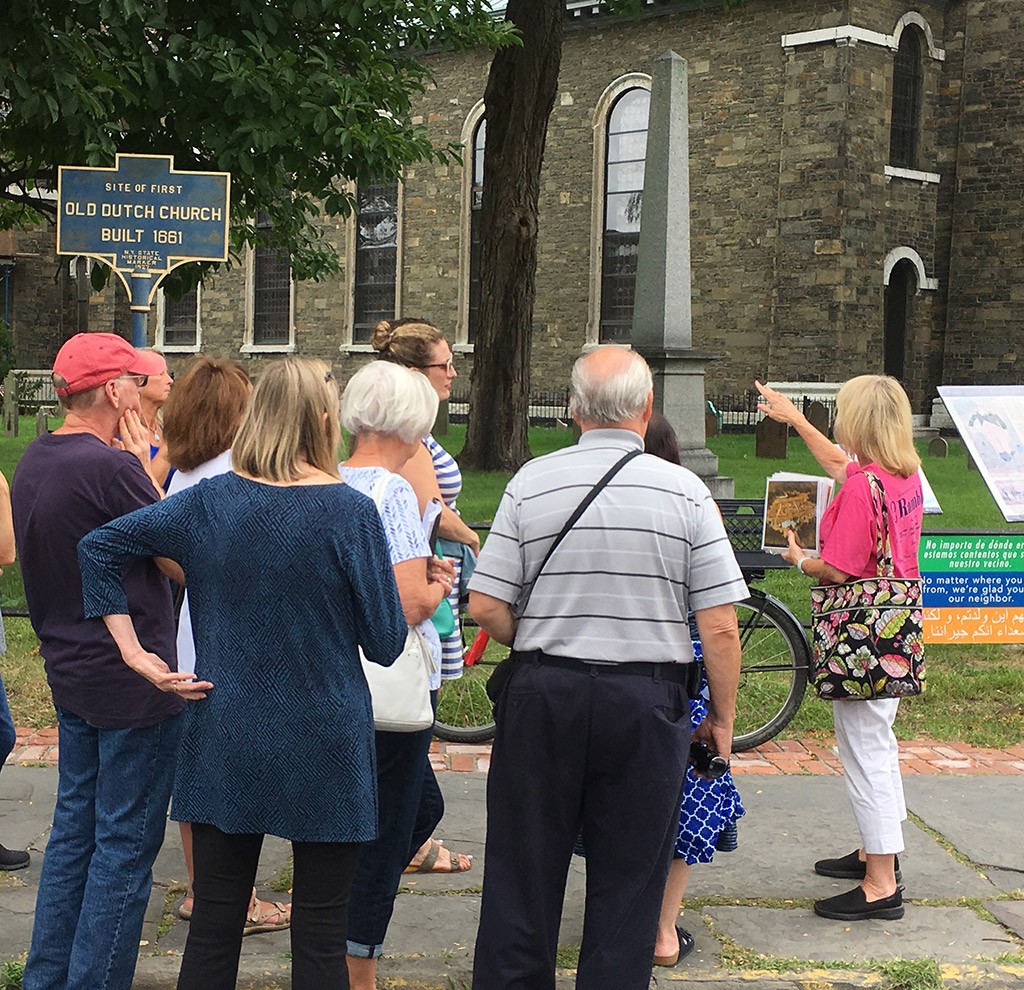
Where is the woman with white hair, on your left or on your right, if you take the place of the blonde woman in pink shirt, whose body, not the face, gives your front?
on your left

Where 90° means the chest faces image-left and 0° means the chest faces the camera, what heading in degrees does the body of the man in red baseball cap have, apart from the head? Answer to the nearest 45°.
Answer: approximately 225°

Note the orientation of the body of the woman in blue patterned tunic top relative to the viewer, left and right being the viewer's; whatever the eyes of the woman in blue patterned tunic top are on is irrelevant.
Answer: facing away from the viewer

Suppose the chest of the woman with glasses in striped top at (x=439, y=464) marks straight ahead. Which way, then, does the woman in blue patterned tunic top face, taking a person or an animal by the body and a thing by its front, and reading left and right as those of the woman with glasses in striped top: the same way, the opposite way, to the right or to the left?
to the left

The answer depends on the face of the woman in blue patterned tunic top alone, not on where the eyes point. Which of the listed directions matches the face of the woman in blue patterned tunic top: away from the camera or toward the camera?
away from the camera

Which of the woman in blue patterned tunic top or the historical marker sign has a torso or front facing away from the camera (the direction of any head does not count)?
the woman in blue patterned tunic top

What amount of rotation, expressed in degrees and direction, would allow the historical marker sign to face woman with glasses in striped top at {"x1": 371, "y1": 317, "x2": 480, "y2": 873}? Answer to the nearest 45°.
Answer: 0° — it already faces them

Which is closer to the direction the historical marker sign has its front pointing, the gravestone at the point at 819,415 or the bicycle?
the bicycle

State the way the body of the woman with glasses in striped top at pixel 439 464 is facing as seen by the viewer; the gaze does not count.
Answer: to the viewer's right

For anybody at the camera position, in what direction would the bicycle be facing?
facing to the left of the viewer

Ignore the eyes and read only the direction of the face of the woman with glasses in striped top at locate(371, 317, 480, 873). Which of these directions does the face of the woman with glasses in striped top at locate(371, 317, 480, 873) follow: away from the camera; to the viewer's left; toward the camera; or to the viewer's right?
to the viewer's right

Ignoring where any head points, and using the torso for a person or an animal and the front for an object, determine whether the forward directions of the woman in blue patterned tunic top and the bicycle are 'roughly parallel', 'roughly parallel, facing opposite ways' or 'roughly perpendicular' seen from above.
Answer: roughly perpendicular

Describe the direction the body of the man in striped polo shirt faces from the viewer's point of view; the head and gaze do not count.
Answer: away from the camera

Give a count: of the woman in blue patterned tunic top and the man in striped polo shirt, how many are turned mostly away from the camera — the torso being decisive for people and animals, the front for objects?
2

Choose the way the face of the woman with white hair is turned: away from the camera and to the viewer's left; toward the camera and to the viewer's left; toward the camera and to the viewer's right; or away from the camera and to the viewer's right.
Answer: away from the camera and to the viewer's right
